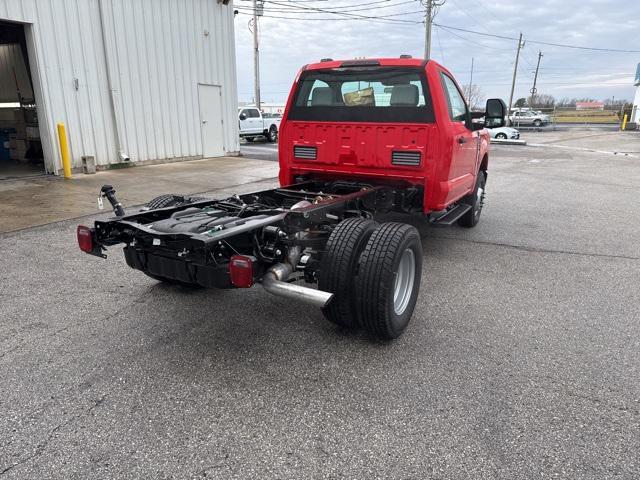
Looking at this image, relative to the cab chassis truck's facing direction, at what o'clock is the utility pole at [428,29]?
The utility pole is roughly at 11 o'clock from the cab chassis truck.

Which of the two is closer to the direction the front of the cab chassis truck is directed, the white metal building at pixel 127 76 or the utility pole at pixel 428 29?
the utility pole

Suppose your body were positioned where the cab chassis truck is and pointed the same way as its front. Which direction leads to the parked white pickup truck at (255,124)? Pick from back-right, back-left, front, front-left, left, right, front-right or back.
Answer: front-left

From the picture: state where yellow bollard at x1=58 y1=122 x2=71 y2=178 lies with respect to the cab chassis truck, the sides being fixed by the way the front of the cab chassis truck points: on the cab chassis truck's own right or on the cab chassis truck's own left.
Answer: on the cab chassis truck's own left

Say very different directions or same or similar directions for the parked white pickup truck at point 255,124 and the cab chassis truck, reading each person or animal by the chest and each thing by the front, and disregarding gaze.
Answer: very different directions

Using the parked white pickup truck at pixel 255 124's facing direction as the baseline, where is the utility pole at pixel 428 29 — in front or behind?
behind

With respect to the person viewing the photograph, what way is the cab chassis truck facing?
facing away from the viewer and to the right of the viewer

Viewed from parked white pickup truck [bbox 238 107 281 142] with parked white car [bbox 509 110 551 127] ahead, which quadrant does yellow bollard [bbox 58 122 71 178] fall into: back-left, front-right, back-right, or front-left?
back-right

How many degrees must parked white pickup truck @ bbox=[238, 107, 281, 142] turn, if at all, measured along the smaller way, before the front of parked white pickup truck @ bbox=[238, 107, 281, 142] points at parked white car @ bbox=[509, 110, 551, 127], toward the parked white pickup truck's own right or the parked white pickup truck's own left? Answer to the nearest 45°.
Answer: approximately 180°

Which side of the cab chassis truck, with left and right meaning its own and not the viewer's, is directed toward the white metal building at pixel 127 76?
left

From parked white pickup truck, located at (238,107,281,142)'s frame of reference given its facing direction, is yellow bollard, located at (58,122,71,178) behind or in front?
in front

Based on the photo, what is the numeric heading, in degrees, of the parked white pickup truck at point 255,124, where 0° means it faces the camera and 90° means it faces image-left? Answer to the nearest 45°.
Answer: approximately 45°
